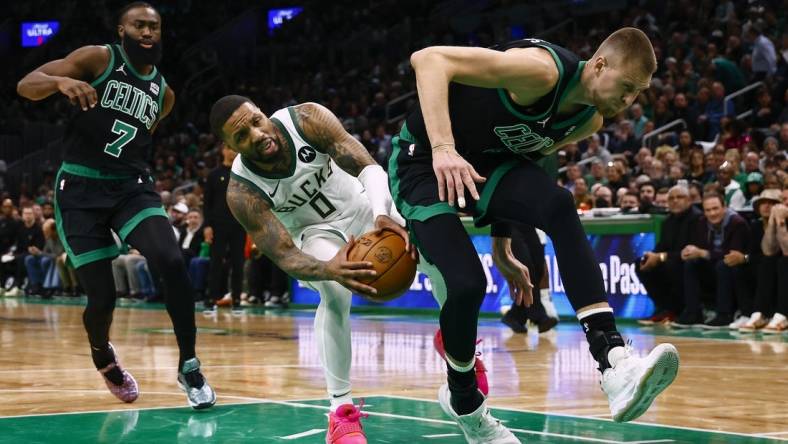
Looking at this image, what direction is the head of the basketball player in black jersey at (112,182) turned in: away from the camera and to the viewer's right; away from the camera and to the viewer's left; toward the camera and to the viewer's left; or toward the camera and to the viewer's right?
toward the camera and to the viewer's right

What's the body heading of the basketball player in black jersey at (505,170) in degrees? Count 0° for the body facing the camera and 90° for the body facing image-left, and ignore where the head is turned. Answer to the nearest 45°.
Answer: approximately 315°

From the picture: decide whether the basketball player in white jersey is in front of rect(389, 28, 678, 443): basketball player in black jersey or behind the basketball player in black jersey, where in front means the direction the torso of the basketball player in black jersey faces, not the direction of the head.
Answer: behind

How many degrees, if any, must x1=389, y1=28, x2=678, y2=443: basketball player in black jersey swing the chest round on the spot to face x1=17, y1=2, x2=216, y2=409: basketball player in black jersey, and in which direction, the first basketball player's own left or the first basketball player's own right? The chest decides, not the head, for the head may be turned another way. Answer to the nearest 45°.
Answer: approximately 180°
